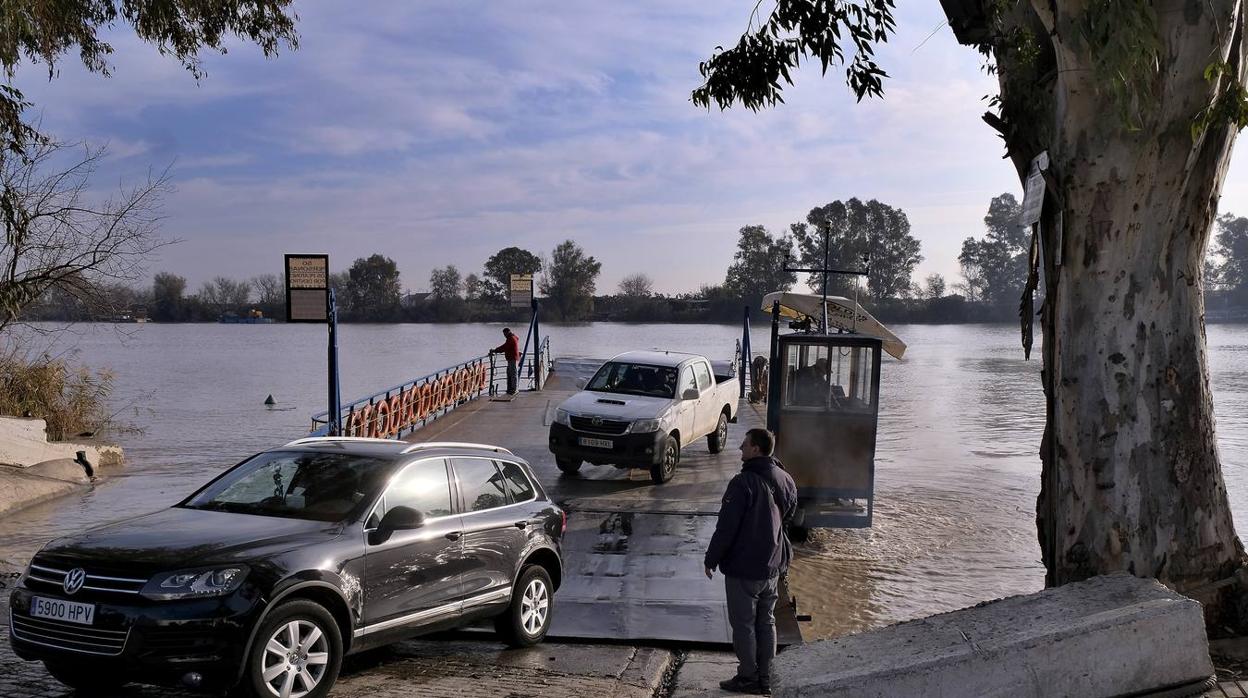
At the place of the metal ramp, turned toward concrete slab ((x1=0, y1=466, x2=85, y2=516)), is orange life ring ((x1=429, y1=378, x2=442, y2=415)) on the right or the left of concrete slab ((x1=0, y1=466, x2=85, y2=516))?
right

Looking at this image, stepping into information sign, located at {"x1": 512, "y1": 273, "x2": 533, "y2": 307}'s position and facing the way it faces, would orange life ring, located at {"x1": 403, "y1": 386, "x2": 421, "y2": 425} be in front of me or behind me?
in front

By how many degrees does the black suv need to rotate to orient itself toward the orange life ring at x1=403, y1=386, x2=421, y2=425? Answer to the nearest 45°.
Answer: approximately 135° to its right

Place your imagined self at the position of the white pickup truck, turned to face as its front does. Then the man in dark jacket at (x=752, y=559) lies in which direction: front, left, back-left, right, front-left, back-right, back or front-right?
front-left

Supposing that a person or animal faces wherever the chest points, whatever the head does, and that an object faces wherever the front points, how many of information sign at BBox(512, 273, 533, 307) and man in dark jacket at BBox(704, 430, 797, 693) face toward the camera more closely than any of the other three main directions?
1

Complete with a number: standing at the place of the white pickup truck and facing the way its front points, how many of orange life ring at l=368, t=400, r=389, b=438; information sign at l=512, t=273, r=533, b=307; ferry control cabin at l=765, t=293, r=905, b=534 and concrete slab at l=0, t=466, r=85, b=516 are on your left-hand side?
1

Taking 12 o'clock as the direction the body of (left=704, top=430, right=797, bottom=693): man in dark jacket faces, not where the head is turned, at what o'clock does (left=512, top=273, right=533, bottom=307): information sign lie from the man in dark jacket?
The information sign is roughly at 1 o'clock from the man in dark jacket.

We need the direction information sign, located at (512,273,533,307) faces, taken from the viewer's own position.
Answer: facing the viewer

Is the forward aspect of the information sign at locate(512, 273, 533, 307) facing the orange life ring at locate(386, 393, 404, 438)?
yes

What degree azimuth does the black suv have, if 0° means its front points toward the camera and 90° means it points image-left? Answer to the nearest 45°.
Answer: approximately 45°

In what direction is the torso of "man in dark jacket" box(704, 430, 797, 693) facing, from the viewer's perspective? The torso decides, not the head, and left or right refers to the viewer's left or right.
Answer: facing away from the viewer and to the left of the viewer

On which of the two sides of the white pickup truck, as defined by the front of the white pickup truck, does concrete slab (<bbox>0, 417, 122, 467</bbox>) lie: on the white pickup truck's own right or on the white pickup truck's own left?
on the white pickup truck's own right

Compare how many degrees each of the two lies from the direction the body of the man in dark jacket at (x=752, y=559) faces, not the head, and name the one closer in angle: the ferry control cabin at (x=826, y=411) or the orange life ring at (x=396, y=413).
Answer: the orange life ring

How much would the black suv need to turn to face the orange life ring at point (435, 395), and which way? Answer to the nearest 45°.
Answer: approximately 135° to its right

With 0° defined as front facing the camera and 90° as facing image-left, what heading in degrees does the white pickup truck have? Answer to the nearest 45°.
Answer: approximately 45°
